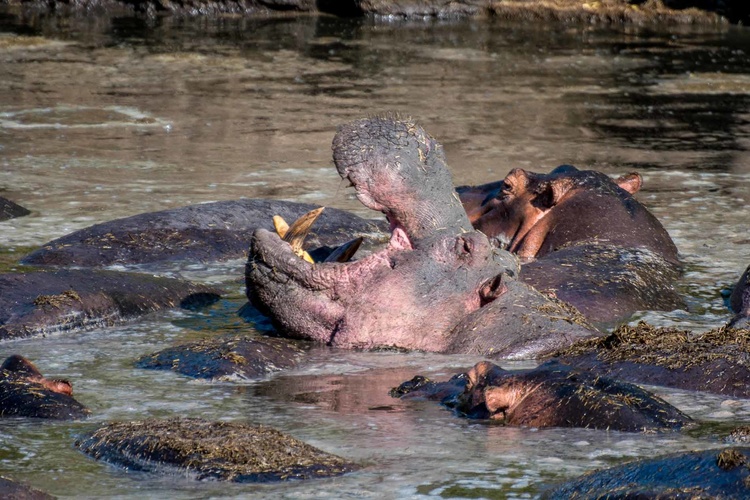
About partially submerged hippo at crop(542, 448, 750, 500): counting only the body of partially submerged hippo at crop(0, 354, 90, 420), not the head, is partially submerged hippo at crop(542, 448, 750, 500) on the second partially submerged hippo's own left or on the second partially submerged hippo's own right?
on the second partially submerged hippo's own right

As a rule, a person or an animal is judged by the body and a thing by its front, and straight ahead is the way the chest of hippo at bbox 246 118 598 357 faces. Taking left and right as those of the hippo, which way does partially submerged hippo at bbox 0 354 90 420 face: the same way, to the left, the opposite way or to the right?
the opposite way

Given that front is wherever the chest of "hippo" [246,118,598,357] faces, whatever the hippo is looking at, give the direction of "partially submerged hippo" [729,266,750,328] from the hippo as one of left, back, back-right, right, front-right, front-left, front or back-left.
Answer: back-right

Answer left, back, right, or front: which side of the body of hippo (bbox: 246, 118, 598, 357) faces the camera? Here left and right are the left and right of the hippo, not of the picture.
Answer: left

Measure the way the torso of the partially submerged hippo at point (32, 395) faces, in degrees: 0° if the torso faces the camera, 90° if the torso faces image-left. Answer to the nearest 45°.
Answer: approximately 270°

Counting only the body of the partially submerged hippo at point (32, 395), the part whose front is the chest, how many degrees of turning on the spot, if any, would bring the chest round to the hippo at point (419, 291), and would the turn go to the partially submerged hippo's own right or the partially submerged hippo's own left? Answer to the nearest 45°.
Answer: approximately 45° to the partially submerged hippo's own left

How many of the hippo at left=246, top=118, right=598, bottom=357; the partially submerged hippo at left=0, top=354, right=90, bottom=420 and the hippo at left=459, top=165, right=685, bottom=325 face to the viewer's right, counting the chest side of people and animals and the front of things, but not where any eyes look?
1

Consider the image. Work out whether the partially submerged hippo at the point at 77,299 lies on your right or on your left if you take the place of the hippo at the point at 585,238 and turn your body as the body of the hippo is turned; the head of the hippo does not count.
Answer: on your left
